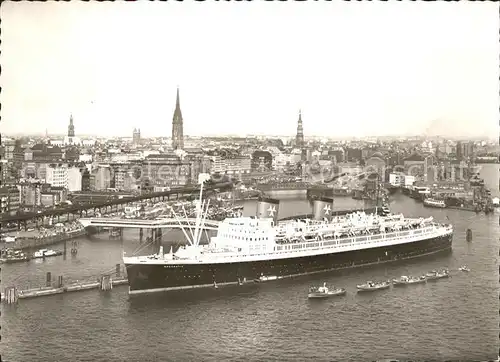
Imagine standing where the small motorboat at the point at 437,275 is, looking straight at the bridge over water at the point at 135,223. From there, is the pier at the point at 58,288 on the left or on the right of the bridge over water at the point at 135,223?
left

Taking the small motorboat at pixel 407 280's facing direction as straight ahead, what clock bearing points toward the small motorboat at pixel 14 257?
the small motorboat at pixel 14 257 is roughly at 12 o'clock from the small motorboat at pixel 407 280.

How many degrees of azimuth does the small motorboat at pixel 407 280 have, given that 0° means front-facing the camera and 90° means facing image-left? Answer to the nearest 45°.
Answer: approximately 90°

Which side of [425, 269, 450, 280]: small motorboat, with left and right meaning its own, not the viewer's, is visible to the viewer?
left
